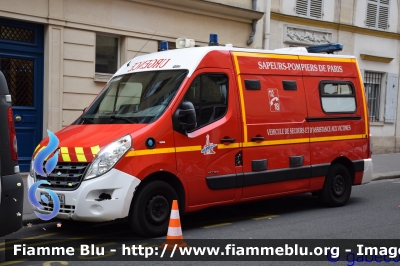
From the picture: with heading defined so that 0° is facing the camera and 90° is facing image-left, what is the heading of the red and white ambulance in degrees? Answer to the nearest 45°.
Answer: approximately 45°

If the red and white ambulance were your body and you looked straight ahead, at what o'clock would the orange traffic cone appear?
The orange traffic cone is roughly at 11 o'clock from the red and white ambulance.
